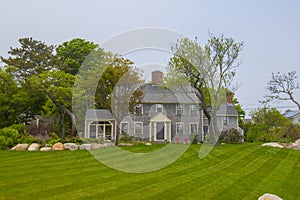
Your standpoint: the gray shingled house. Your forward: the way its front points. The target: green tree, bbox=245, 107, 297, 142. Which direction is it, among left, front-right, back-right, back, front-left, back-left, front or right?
left

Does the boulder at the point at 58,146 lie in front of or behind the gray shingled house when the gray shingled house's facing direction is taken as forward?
in front

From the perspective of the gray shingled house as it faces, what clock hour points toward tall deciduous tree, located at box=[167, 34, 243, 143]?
The tall deciduous tree is roughly at 11 o'clock from the gray shingled house.

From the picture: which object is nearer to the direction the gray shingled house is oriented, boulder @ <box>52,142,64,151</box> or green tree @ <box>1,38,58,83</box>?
the boulder

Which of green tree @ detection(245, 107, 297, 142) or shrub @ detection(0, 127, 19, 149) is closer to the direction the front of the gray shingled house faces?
the shrub

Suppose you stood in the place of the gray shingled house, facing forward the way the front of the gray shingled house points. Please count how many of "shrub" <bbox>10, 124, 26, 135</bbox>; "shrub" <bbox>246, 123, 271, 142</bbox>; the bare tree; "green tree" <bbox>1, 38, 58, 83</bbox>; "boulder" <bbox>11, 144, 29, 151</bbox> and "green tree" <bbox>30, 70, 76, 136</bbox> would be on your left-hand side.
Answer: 2

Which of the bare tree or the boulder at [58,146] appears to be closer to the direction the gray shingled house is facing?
the boulder

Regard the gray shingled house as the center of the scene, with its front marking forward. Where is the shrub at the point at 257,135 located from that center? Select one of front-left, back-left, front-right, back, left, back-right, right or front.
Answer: left

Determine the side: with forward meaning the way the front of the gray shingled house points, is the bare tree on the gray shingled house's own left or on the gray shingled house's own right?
on the gray shingled house's own left

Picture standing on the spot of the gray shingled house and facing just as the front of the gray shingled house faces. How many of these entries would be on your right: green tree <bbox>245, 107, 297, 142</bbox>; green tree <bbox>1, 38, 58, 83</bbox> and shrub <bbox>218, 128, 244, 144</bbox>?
1

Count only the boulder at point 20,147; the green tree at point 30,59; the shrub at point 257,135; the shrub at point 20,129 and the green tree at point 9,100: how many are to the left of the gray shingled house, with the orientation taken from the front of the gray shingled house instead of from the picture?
1

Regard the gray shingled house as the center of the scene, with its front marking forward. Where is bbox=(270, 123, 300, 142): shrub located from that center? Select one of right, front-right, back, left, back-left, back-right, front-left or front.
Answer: left

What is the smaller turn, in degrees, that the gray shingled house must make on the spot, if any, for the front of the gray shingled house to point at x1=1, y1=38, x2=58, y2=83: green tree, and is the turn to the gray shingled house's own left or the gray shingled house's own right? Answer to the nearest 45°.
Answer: approximately 90° to the gray shingled house's own right

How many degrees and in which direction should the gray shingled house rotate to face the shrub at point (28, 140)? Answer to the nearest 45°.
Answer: approximately 45° to its right

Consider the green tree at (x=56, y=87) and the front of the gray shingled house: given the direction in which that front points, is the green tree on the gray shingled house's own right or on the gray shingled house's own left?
on the gray shingled house's own right

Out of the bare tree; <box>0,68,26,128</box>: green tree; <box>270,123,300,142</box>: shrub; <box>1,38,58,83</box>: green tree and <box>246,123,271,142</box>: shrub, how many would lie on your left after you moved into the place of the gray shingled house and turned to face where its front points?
3

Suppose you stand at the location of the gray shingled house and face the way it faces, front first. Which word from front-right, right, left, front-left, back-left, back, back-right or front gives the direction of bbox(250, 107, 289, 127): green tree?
back-left

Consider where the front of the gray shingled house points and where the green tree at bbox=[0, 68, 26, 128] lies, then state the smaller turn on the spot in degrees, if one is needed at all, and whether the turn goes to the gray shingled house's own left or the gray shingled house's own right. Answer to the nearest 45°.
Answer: approximately 45° to the gray shingled house's own right

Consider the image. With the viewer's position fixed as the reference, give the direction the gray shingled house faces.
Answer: facing the viewer
